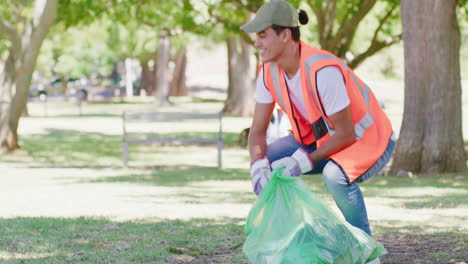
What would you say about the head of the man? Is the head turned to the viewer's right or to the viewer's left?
to the viewer's left

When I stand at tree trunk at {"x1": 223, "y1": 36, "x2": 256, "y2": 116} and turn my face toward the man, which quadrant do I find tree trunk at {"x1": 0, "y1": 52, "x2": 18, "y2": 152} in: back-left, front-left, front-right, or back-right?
front-right

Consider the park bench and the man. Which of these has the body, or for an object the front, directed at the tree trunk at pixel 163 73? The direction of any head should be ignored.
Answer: the park bench

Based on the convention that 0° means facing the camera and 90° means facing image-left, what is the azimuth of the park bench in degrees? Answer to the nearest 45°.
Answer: approximately 180°

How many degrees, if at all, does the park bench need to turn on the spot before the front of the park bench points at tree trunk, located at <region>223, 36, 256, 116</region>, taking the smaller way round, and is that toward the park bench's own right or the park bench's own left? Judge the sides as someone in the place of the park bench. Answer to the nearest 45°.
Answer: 0° — it already faces it

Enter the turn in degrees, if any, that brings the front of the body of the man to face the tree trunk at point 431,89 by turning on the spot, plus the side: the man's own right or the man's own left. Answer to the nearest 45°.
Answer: approximately 135° to the man's own right

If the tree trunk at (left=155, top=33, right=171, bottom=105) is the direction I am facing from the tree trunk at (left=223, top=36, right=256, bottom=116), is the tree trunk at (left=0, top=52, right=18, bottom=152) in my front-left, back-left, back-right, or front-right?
back-left

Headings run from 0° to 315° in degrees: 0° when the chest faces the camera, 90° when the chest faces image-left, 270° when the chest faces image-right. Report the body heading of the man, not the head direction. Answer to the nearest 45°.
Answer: approximately 45°

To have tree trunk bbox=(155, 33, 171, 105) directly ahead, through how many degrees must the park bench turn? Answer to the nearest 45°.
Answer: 0° — it already faces it

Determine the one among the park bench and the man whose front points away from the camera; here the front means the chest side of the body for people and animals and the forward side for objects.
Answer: the park bench
